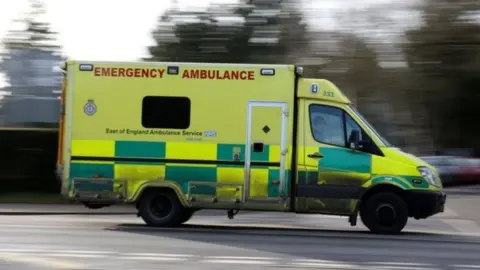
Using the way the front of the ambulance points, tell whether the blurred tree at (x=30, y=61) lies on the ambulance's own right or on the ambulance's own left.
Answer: on the ambulance's own left

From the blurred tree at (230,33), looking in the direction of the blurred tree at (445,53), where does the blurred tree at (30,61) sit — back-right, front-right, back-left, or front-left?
back-right

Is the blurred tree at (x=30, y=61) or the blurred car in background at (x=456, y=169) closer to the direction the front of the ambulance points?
the blurred car in background

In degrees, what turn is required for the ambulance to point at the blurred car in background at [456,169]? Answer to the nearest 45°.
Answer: approximately 45° to its left

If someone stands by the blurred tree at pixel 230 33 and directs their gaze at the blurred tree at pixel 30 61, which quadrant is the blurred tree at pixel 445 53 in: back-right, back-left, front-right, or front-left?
back-left

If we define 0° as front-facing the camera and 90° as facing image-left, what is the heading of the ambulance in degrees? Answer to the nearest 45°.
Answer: approximately 270°

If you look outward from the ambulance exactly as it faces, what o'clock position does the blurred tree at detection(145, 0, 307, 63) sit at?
The blurred tree is roughly at 9 o'clock from the ambulance.
